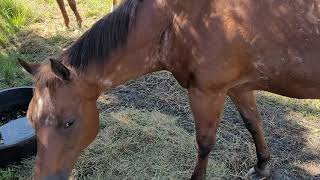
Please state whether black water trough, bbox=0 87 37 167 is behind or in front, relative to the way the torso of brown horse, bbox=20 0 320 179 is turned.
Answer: in front

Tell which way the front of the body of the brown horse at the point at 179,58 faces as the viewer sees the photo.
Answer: to the viewer's left
